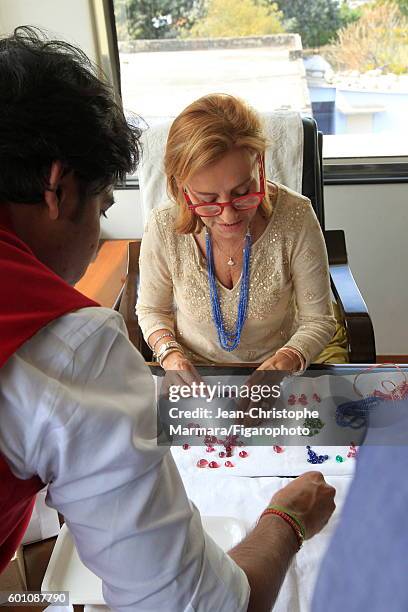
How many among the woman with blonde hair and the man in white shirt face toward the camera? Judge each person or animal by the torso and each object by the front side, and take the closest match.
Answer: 1

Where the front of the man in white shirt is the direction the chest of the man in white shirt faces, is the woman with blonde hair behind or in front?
in front

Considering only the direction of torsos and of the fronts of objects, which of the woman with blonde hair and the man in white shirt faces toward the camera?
the woman with blonde hair

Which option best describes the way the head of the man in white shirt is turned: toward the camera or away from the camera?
away from the camera

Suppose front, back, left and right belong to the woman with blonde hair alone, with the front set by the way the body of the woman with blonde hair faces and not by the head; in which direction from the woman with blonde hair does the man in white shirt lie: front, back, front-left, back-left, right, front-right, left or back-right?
front

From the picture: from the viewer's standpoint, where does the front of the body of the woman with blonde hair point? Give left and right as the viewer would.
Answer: facing the viewer

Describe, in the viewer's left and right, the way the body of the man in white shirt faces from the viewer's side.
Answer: facing away from the viewer and to the right of the viewer
